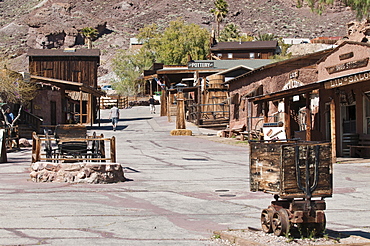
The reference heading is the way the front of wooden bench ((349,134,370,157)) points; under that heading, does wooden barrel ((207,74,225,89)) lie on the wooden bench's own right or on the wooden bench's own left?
on the wooden bench's own right

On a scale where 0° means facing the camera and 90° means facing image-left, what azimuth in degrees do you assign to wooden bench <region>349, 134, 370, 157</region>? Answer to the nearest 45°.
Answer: approximately 45°

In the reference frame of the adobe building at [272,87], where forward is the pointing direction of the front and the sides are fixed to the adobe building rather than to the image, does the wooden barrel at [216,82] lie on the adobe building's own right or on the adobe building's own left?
on the adobe building's own right

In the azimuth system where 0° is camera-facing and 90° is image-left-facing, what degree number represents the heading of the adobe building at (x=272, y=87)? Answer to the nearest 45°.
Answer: approximately 45°

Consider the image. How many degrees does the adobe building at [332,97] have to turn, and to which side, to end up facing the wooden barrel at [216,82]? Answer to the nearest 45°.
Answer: approximately 90° to its right
